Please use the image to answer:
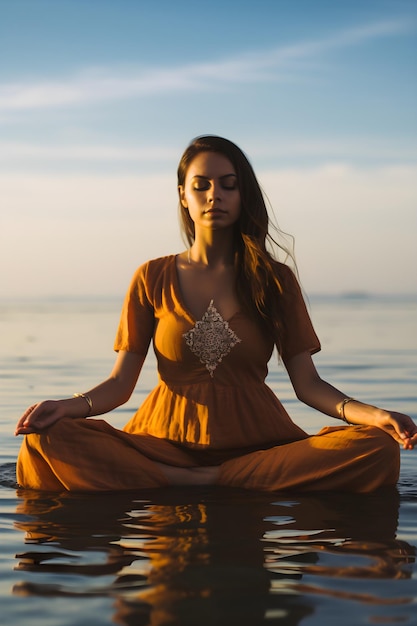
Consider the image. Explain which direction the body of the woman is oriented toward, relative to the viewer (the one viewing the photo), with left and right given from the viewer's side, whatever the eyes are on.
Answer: facing the viewer

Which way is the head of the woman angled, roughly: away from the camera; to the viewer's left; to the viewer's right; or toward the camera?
toward the camera
